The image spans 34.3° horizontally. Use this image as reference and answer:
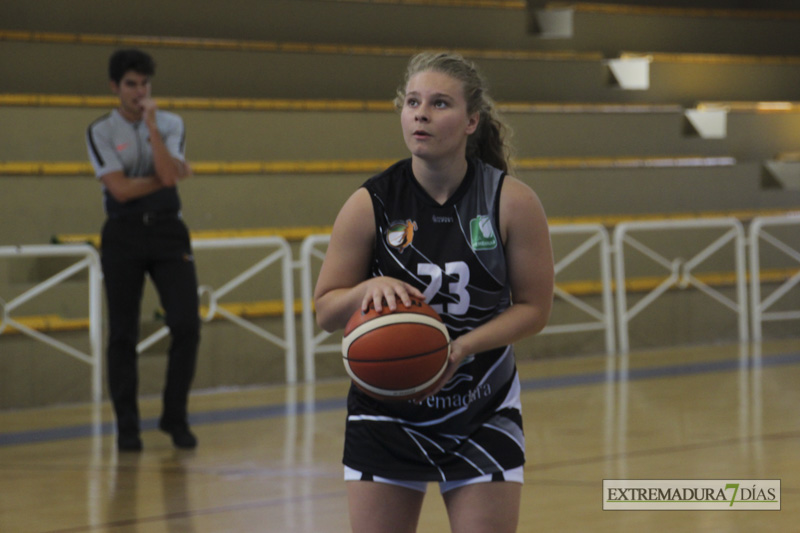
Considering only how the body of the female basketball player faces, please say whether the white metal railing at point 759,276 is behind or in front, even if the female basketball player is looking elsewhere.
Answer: behind

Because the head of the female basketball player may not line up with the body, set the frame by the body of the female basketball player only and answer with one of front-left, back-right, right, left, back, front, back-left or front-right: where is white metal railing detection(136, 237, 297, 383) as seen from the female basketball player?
back

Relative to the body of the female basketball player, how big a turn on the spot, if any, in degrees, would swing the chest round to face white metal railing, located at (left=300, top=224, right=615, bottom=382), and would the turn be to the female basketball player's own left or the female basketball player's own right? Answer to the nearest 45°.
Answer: approximately 180°

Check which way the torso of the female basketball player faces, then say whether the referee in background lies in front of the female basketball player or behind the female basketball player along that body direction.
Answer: behind

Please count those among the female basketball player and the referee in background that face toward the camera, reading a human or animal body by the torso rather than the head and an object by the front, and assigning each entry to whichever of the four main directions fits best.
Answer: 2

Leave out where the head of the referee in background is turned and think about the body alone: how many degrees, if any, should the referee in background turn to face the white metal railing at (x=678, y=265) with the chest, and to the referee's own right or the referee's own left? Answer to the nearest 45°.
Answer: approximately 135° to the referee's own left

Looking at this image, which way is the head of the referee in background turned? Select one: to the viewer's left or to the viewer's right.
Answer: to the viewer's right

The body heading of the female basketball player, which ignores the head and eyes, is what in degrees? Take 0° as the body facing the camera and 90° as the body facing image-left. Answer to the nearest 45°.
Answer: approximately 0°

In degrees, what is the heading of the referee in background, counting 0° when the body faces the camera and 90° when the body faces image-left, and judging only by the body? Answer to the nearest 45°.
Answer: approximately 0°

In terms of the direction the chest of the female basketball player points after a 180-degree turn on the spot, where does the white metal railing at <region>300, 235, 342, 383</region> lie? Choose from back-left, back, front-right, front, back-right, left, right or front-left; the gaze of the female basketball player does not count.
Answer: front
